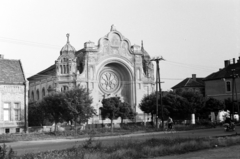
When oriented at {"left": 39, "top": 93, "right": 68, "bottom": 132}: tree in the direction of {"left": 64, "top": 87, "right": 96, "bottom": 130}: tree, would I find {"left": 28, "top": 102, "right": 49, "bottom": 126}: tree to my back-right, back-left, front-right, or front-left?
back-left

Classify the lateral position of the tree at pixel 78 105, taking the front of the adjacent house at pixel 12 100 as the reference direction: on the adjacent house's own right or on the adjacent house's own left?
on the adjacent house's own left

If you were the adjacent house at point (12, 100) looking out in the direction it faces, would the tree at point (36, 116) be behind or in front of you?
behind

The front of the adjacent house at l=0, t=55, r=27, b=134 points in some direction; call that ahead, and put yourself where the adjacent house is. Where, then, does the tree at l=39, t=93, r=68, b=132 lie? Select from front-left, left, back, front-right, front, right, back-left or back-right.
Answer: left

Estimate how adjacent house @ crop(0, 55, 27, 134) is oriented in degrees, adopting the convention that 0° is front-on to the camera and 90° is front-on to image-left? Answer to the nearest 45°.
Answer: approximately 0°
